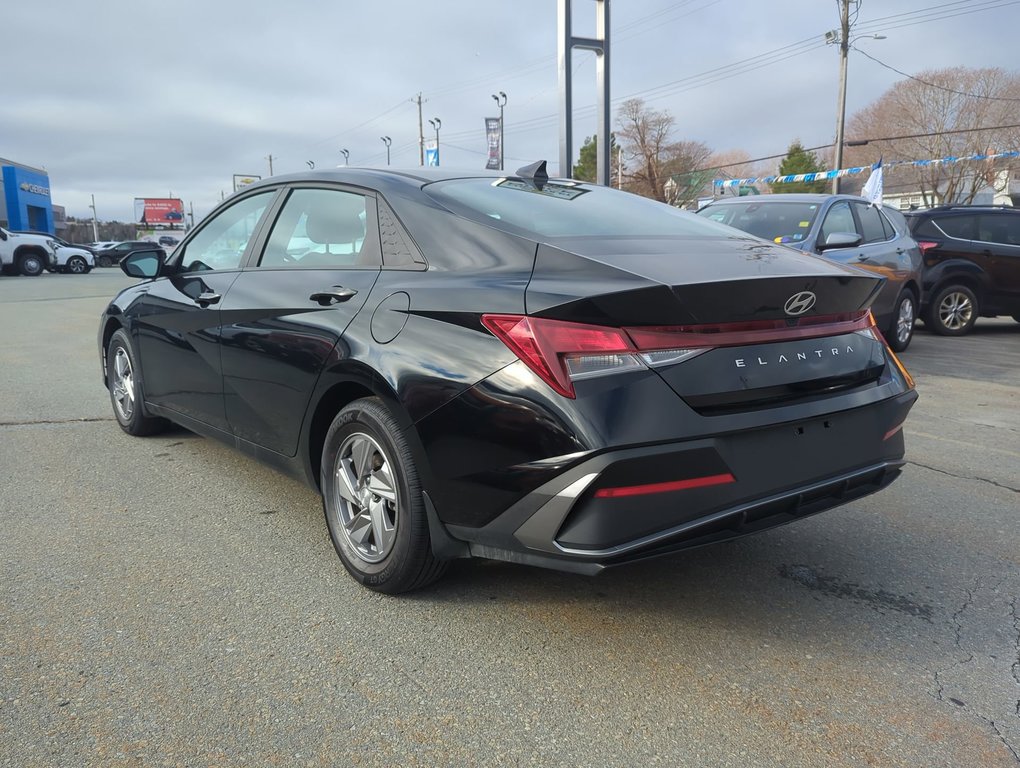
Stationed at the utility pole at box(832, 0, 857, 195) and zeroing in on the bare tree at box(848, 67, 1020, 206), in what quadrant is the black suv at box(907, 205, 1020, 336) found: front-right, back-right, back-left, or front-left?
back-right

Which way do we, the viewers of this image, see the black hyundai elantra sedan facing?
facing away from the viewer and to the left of the viewer

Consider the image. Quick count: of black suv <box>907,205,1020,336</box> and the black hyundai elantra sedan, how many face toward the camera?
0

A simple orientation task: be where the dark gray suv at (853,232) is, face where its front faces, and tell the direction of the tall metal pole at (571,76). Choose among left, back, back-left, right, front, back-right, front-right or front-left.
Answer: right

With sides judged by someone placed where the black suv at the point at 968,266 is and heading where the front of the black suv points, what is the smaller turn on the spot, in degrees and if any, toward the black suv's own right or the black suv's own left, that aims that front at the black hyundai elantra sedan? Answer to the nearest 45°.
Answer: approximately 135° to the black suv's own right

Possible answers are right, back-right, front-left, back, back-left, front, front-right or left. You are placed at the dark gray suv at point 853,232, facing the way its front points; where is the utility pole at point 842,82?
back-right

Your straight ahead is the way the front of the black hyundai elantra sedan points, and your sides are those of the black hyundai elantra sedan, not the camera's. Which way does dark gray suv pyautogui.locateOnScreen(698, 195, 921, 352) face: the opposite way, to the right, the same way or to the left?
to the left

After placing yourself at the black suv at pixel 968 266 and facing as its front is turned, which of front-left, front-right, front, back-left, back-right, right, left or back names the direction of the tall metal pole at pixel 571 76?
back-left

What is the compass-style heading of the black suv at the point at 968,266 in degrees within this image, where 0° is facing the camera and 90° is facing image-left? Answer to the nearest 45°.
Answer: approximately 225°

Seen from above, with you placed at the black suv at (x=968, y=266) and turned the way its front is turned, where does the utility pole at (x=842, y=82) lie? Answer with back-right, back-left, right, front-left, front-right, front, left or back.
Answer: front-left

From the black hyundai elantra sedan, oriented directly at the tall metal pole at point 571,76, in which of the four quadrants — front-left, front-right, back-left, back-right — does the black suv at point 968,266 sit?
front-right

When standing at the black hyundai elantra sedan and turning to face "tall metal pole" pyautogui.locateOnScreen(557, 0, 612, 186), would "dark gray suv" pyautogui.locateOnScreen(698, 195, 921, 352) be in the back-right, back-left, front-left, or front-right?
front-right

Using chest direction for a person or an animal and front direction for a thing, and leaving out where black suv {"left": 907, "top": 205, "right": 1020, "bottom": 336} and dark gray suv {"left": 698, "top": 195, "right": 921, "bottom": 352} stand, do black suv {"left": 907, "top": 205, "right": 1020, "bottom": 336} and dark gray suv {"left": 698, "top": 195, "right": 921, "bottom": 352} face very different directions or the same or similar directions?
very different directions

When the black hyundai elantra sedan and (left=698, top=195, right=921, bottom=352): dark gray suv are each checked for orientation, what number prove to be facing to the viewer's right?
0
